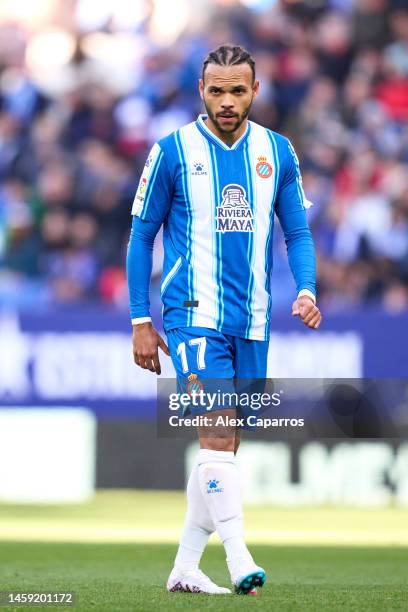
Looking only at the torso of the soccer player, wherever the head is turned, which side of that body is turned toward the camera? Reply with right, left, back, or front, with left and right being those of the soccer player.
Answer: front

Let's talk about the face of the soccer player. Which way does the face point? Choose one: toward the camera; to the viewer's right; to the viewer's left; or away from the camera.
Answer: toward the camera
